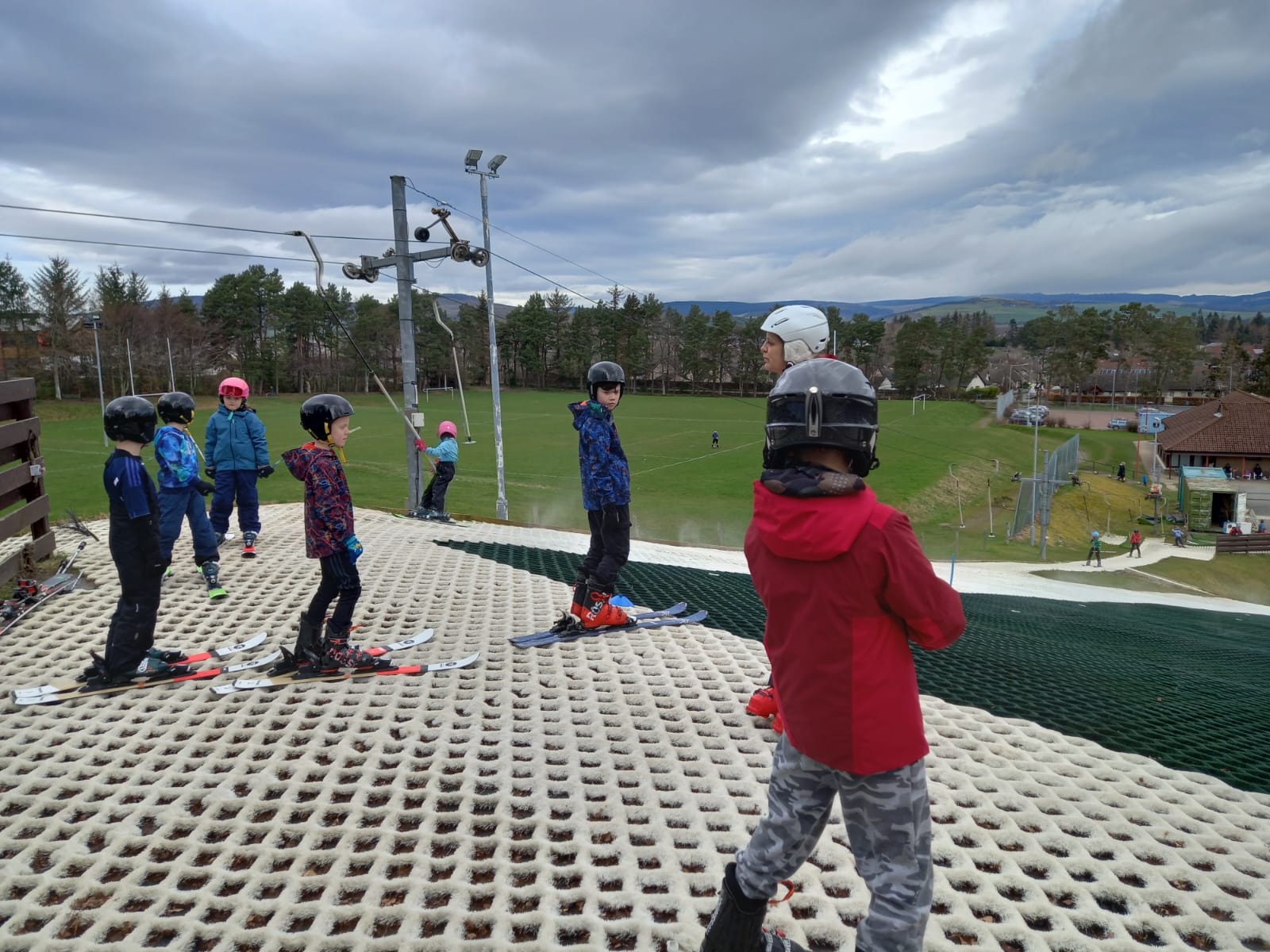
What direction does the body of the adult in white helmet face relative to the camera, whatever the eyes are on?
to the viewer's left

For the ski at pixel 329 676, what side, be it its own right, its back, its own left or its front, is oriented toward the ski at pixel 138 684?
back

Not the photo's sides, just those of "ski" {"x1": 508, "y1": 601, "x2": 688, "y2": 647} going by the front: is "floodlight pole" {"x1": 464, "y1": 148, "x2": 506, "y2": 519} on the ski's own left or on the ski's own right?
on the ski's own left

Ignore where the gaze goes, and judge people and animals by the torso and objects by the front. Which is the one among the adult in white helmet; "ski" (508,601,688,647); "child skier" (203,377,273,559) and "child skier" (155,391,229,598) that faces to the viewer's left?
the adult in white helmet

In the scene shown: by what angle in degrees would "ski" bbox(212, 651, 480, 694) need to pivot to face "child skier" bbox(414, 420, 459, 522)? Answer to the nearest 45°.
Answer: approximately 90° to its left

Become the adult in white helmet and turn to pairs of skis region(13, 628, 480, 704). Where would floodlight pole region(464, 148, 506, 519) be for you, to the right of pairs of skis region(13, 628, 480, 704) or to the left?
right

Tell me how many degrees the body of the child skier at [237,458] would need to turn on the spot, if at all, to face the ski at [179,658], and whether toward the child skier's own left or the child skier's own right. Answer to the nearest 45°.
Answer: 0° — they already face it

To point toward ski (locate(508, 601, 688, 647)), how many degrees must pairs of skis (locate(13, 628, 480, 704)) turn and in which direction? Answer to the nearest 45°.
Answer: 0° — it already faces it
